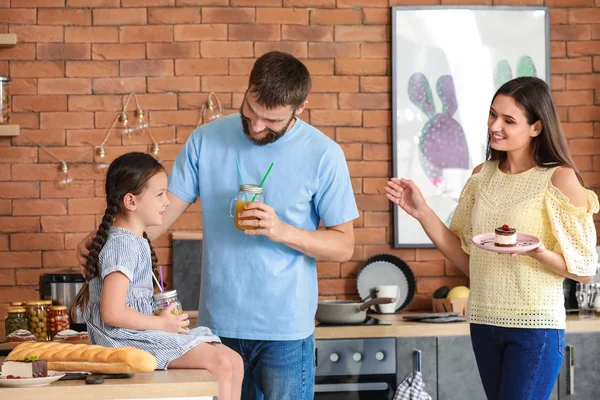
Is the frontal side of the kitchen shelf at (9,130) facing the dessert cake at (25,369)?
yes

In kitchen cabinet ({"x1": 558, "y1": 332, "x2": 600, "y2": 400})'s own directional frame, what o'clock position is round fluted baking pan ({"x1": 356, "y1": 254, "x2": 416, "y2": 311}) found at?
The round fluted baking pan is roughly at 3 o'clock from the kitchen cabinet.

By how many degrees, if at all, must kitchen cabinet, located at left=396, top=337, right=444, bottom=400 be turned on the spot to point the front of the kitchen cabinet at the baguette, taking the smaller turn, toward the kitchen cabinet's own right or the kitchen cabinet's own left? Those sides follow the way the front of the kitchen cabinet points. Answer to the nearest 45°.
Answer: approximately 45° to the kitchen cabinet's own right

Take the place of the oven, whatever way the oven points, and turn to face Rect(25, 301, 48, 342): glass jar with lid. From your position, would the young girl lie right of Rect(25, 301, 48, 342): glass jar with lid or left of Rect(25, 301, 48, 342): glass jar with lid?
left

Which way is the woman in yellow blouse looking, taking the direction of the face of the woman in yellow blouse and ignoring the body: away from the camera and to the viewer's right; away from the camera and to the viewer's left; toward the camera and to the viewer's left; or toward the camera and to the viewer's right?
toward the camera and to the viewer's left

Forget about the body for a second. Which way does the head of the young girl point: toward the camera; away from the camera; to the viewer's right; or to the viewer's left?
to the viewer's right

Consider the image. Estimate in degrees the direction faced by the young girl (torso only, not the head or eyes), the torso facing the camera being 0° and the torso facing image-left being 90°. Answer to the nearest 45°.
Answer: approximately 270°

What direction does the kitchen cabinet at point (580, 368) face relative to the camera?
toward the camera

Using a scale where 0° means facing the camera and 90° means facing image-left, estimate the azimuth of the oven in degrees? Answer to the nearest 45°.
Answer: approximately 0°

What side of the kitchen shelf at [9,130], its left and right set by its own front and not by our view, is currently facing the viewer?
front

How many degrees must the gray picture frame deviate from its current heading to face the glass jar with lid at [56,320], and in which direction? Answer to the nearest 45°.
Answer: approximately 45° to its right

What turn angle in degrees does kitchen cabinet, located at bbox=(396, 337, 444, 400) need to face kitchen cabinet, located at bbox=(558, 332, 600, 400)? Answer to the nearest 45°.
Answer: approximately 90° to its left

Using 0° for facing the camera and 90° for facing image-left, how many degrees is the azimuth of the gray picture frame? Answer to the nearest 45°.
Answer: approximately 0°
